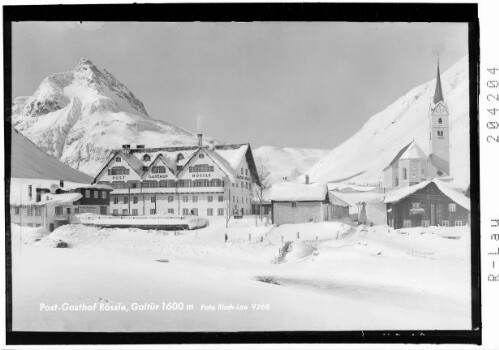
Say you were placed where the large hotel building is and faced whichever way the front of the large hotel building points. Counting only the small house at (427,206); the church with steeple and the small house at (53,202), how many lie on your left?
2

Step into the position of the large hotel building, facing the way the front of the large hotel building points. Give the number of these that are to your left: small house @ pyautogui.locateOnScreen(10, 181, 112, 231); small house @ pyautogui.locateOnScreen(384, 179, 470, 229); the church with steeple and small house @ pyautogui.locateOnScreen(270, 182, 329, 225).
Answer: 3

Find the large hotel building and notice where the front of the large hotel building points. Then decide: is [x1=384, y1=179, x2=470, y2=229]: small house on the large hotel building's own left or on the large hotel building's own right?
on the large hotel building's own left

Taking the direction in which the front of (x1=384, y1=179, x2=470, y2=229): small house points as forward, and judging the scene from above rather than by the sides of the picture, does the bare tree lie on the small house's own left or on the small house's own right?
on the small house's own right

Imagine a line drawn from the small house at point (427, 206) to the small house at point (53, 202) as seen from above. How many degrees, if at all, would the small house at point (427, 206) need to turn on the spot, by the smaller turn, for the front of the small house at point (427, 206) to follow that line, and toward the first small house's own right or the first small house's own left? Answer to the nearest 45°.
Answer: approximately 90° to the first small house's own right

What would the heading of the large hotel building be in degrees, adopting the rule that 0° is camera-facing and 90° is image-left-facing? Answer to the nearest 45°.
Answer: approximately 0°

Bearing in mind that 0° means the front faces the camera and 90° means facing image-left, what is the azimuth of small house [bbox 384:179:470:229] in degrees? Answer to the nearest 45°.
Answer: approximately 0°

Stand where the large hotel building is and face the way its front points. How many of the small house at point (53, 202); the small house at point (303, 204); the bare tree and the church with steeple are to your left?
3

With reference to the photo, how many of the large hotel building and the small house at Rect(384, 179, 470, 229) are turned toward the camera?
2

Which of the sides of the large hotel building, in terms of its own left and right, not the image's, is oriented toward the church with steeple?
left

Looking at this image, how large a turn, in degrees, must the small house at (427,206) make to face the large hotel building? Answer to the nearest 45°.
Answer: approximately 90° to its right
